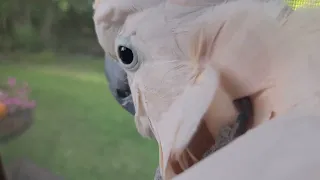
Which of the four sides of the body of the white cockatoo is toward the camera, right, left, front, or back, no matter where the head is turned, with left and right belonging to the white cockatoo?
left
